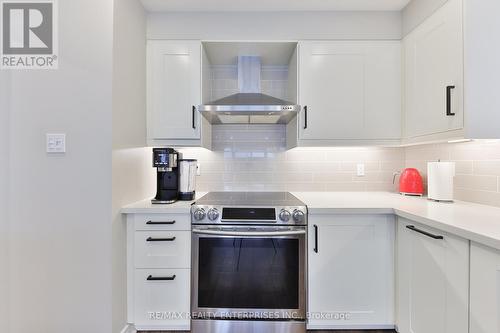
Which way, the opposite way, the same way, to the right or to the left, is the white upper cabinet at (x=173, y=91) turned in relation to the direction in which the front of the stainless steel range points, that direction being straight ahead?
the same way

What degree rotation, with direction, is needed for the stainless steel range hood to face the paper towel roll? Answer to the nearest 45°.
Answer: approximately 90° to its left

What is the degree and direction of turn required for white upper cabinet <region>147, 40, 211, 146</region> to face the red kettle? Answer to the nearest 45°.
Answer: approximately 90° to its left

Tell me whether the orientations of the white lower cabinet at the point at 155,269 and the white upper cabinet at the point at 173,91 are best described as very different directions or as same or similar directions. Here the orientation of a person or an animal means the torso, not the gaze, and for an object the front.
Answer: same or similar directions

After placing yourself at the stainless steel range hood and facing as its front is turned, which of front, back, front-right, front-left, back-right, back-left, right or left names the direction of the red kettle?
left

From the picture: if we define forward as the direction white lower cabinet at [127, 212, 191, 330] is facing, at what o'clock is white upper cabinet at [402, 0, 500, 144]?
The white upper cabinet is roughly at 10 o'clock from the white lower cabinet.

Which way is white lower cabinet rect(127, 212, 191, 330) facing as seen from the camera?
toward the camera

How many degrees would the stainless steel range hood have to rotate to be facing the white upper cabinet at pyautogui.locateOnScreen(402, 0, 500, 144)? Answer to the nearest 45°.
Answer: approximately 45° to its left

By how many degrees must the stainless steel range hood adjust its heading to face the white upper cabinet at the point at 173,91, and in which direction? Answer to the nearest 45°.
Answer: approximately 90° to its right

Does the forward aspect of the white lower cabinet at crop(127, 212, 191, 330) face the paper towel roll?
no

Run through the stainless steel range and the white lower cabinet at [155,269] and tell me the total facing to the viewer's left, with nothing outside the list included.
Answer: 0

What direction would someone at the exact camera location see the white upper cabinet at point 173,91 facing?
facing the viewer

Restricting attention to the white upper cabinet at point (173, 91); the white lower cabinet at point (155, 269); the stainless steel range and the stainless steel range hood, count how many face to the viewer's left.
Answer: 0

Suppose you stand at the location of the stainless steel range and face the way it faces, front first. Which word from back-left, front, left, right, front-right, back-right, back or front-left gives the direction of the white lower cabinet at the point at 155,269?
right

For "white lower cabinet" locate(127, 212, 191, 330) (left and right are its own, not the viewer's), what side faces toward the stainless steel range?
left
